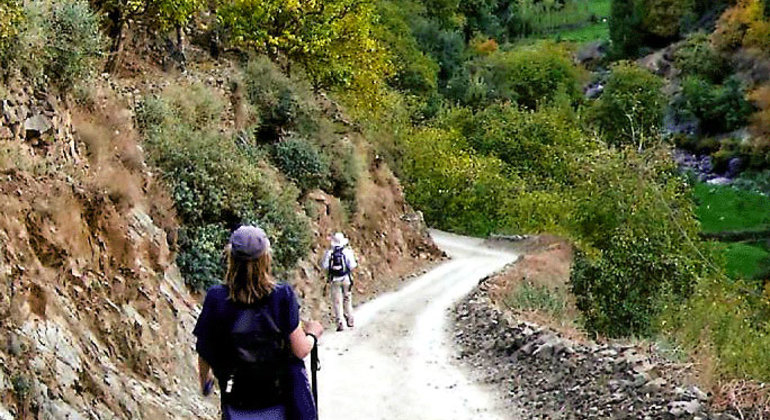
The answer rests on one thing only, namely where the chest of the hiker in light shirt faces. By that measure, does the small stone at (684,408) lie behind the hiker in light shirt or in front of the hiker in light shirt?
behind

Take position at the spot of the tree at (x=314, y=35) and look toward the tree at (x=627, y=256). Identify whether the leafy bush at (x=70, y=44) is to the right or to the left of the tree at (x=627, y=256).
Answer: right

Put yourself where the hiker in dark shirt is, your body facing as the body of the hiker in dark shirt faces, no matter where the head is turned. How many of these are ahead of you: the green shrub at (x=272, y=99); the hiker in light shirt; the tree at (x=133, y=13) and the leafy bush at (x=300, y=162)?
4

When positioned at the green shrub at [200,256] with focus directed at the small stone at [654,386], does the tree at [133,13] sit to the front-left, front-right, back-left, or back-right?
back-left

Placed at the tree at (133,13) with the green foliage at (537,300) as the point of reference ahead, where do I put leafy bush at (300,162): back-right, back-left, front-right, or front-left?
front-left

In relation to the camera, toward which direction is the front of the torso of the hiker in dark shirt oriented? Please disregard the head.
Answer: away from the camera

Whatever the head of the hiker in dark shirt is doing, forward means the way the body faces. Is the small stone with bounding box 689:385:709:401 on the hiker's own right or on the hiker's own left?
on the hiker's own right

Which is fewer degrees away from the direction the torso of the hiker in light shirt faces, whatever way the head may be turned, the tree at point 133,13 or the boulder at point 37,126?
the tree

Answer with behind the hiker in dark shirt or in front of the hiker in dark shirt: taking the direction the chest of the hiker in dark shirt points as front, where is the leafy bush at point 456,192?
in front

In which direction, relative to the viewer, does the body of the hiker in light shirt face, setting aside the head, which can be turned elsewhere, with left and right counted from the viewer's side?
facing away from the viewer

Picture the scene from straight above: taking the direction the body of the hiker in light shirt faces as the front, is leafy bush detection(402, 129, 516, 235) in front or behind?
in front

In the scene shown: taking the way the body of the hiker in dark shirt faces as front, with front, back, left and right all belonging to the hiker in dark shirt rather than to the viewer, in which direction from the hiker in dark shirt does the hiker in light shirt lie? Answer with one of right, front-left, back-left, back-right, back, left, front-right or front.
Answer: front

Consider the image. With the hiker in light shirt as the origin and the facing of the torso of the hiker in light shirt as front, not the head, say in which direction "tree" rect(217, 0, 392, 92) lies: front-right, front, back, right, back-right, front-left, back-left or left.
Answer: front

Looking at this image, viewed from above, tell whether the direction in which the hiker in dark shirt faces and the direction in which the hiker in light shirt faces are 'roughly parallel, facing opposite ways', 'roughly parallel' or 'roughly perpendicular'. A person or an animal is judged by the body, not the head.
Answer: roughly parallel

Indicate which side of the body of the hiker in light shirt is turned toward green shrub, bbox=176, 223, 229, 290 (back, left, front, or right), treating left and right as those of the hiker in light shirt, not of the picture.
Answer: left
